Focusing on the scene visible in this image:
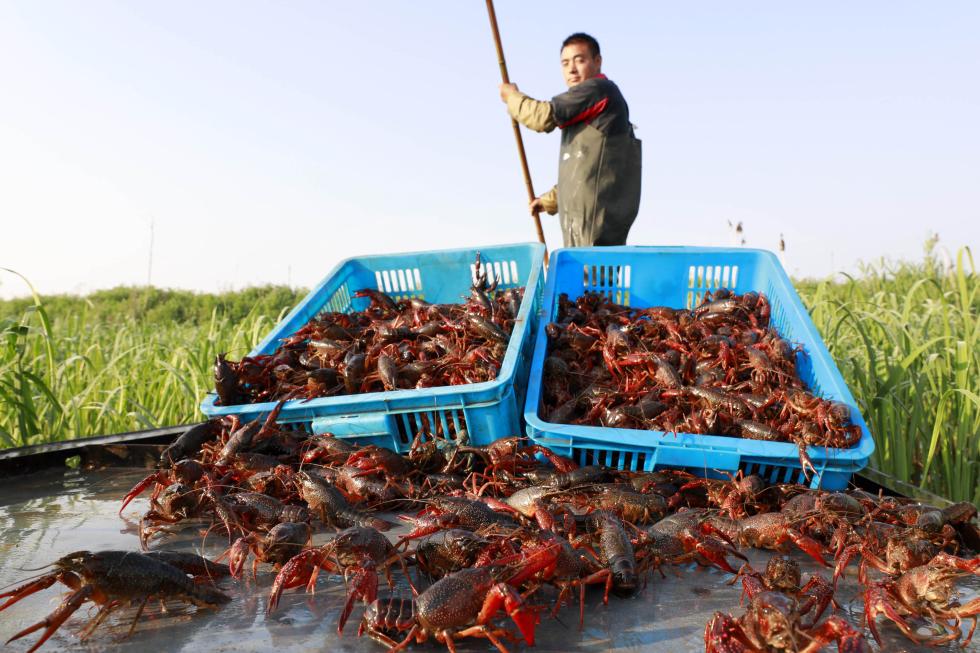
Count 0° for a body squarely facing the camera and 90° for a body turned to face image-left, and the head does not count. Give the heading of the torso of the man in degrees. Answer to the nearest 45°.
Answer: approximately 90°

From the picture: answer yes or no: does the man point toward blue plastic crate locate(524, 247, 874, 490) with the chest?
no

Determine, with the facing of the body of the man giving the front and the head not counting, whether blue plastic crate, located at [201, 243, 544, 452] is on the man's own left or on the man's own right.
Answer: on the man's own left

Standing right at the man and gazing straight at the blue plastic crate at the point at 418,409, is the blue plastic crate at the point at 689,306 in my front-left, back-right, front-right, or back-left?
front-left
